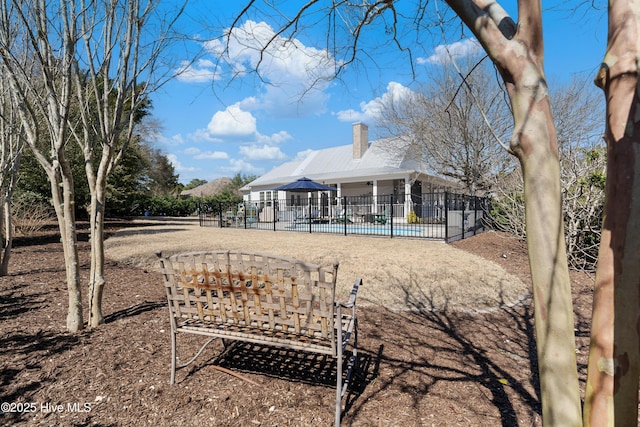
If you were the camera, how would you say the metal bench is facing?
facing away from the viewer and to the right of the viewer

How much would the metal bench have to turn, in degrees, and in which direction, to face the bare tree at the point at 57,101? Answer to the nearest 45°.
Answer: approximately 90° to its left

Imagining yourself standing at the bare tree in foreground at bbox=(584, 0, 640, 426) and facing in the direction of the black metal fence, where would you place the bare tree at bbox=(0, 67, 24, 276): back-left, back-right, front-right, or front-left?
front-left

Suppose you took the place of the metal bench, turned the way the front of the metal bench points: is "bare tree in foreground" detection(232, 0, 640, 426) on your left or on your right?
on your right

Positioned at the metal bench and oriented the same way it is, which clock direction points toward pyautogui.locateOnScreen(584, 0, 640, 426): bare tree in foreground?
The bare tree in foreground is roughly at 3 o'clock from the metal bench.

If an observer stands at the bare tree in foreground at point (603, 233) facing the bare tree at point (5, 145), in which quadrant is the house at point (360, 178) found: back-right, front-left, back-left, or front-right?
front-right

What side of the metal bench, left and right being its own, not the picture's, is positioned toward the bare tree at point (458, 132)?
front

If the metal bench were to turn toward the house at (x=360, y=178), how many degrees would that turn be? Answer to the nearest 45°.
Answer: approximately 45° to its left

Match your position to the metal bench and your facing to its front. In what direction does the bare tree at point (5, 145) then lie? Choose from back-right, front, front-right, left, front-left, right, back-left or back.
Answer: left

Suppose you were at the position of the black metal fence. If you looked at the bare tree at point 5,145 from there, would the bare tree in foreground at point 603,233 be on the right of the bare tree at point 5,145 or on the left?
left
